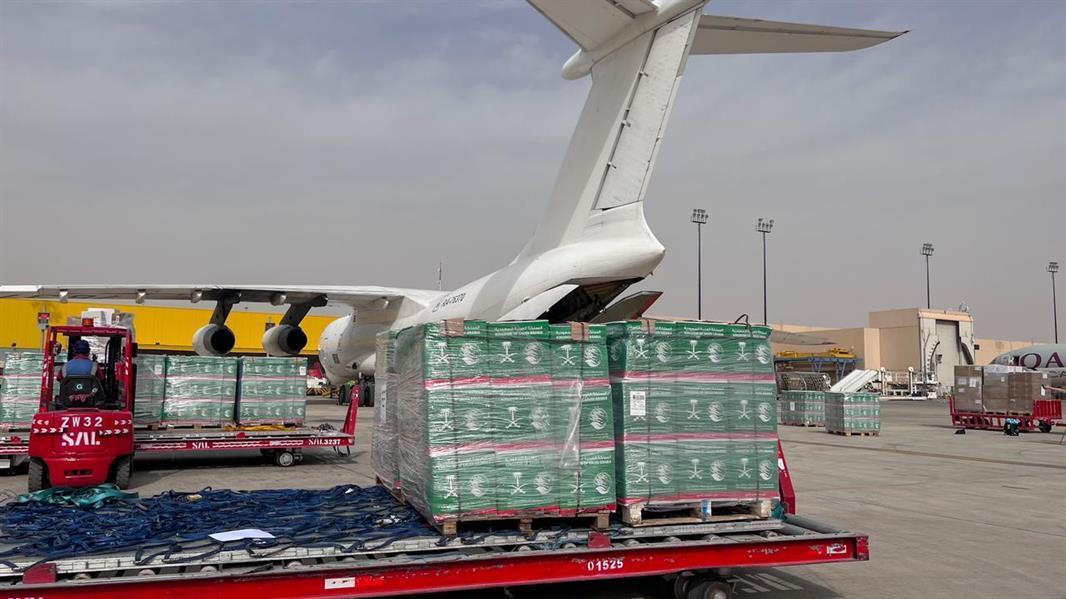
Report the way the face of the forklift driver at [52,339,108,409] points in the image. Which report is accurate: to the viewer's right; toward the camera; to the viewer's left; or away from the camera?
away from the camera

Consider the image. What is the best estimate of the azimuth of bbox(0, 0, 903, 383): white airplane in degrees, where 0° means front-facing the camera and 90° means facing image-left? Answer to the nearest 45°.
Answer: approximately 135°

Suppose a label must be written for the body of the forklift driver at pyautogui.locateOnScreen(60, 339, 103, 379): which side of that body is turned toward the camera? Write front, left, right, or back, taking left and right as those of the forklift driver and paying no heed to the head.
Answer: back

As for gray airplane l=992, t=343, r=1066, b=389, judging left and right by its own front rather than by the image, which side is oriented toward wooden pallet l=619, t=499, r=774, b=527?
left

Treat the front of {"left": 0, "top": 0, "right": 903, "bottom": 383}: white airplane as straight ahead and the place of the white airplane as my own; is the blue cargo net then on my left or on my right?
on my left

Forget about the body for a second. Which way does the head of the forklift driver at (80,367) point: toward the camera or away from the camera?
away from the camera

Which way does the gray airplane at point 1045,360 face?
to the viewer's left

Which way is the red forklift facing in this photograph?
away from the camera

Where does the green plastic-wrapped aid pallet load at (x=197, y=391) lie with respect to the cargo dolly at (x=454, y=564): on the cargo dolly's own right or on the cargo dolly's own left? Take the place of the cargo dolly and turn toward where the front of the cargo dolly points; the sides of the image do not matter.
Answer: on the cargo dolly's own left
